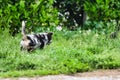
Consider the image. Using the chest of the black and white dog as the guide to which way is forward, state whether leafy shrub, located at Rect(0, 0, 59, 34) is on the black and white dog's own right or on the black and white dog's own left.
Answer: on the black and white dog's own left

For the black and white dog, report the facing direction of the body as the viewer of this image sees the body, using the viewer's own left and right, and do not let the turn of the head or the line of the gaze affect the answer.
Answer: facing away from the viewer and to the right of the viewer
